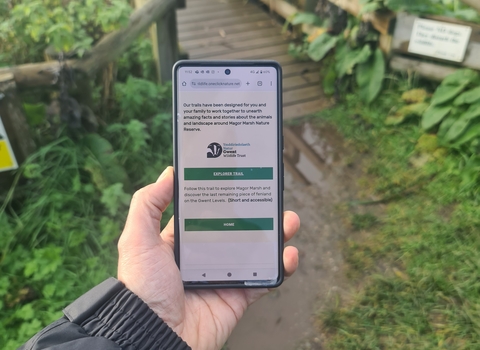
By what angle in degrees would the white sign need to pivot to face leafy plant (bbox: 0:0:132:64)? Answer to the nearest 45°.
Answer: approximately 45° to its right

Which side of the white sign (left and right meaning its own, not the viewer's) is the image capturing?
front

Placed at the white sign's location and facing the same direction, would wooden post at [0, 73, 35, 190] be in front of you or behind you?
in front

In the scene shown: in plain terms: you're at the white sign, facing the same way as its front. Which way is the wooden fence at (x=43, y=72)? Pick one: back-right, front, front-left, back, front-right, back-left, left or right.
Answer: front-right

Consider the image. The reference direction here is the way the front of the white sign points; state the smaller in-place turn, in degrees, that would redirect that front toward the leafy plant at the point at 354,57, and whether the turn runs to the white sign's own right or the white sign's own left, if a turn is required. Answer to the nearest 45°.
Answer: approximately 90° to the white sign's own right

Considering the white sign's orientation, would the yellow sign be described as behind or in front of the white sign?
in front
